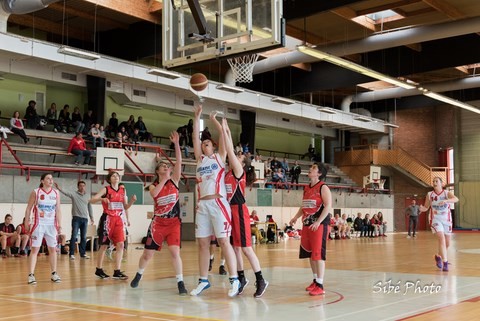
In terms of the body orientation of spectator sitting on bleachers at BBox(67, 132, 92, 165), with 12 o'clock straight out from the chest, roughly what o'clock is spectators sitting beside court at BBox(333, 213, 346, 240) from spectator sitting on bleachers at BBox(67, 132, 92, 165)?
spectators sitting beside court at BBox(333, 213, 346, 240) is roughly at 10 o'clock from spectator sitting on bleachers at BBox(67, 132, 92, 165).

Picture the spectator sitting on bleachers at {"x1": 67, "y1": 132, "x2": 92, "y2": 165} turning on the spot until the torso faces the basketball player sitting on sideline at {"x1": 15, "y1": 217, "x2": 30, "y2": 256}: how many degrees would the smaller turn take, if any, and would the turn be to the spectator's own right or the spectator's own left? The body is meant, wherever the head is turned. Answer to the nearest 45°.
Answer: approximately 45° to the spectator's own right

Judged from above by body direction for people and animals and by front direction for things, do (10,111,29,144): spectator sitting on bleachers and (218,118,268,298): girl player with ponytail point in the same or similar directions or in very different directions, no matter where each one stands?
very different directions

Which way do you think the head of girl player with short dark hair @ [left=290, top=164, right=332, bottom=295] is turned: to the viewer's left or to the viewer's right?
to the viewer's left

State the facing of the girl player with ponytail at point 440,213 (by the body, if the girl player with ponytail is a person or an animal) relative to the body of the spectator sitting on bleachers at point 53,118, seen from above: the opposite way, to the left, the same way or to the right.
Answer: to the right

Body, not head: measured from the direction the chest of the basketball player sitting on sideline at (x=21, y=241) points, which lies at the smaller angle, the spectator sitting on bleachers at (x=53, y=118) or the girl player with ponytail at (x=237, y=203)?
the girl player with ponytail

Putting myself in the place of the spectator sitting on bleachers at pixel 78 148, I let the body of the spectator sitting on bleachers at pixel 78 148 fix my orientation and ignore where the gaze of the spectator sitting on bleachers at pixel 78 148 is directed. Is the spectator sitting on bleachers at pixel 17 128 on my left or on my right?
on my right

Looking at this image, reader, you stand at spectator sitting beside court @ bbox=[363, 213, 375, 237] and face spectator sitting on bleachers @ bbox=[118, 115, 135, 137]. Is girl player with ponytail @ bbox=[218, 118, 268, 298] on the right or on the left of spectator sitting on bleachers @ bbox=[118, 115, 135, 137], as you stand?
left
